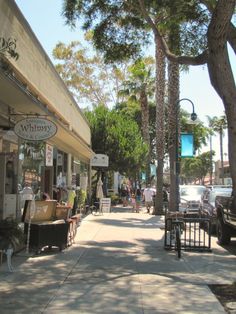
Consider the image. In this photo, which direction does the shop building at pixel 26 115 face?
to the viewer's right

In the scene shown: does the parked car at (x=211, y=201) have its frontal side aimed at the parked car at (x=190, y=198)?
no

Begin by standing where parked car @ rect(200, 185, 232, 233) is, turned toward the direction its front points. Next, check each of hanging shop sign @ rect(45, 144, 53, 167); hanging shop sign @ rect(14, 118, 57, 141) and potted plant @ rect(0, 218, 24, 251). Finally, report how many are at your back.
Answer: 0

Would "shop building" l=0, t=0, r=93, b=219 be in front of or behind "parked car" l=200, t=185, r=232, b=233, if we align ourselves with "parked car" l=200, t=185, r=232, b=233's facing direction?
in front

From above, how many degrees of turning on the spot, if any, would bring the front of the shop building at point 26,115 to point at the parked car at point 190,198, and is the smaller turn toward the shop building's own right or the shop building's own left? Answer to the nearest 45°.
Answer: approximately 45° to the shop building's own left

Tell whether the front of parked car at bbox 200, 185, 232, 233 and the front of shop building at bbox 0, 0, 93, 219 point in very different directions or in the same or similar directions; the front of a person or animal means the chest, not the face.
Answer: very different directions

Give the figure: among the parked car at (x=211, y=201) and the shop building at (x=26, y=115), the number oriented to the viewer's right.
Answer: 1

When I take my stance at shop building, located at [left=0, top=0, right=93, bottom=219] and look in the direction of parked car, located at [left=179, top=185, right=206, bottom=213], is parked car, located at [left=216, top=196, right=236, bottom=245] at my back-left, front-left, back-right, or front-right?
front-right

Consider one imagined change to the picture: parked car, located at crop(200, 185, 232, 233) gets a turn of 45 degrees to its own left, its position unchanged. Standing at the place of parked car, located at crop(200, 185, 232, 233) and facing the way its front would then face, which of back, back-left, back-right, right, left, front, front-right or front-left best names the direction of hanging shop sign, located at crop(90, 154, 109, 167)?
back-right

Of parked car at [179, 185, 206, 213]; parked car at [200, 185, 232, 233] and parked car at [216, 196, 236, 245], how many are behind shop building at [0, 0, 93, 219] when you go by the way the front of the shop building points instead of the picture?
0

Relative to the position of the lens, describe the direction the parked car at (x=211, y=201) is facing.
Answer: facing the viewer and to the left of the viewer
